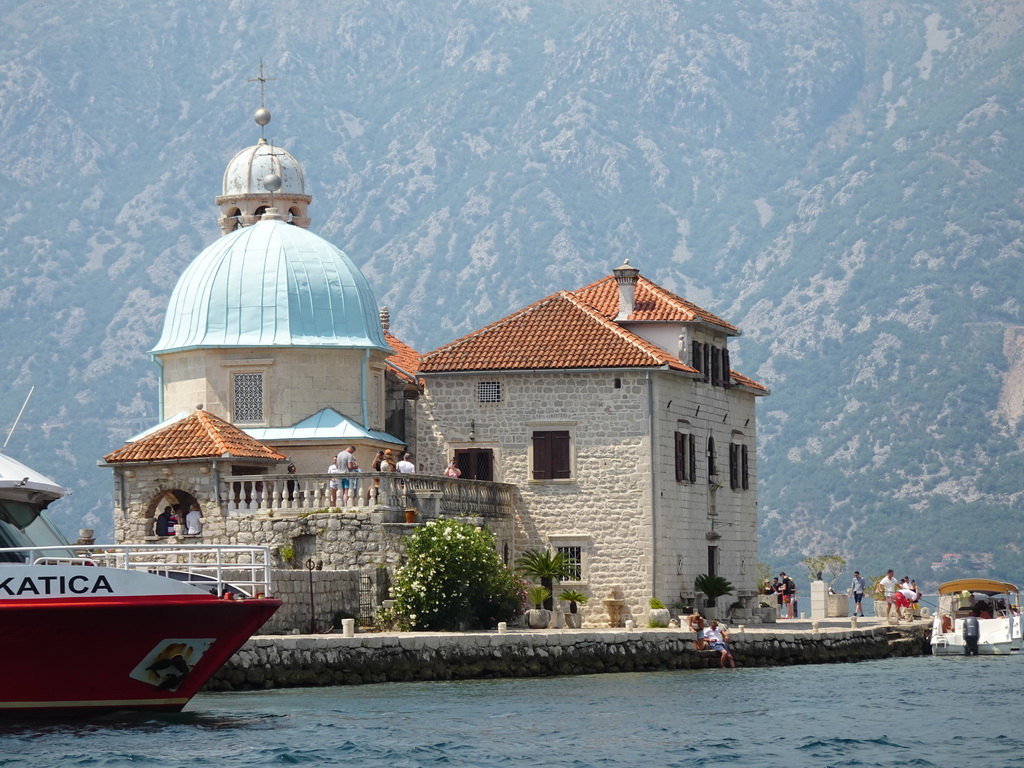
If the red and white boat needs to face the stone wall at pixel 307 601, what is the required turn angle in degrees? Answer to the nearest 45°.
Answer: approximately 90° to its left

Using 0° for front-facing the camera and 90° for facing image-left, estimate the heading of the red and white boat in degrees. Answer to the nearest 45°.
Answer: approximately 270°

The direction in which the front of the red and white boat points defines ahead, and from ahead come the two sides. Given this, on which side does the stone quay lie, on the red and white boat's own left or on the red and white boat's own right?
on the red and white boat's own left
